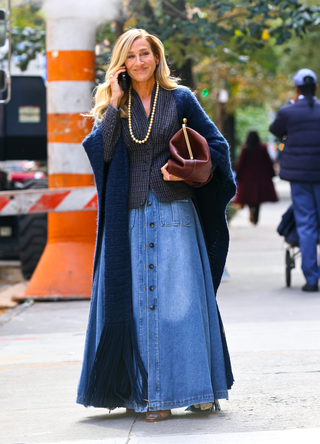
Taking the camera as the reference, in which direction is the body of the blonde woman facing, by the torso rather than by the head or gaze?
toward the camera

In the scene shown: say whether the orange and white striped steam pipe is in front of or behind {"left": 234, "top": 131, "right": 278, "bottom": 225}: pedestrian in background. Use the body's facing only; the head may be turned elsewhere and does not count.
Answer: behind

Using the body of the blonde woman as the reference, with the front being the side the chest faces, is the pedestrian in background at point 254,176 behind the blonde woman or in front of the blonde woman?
behind

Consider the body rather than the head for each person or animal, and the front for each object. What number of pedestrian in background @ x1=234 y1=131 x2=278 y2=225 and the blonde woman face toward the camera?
1

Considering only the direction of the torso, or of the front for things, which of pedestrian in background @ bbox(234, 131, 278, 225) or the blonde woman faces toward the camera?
the blonde woman

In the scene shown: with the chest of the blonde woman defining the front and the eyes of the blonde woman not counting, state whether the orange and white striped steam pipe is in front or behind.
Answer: behind

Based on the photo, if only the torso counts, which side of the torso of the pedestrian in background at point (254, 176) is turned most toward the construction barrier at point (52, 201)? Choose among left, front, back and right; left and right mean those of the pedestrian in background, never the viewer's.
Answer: back

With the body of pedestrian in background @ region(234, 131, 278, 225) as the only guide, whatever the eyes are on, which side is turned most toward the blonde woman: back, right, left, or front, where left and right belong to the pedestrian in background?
back

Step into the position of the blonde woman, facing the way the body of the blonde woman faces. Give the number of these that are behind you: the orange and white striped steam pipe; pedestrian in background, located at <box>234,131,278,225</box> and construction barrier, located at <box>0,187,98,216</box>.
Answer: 3

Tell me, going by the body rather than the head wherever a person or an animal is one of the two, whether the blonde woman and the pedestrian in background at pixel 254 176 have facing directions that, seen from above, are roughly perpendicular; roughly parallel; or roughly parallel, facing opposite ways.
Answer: roughly parallel, facing opposite ways

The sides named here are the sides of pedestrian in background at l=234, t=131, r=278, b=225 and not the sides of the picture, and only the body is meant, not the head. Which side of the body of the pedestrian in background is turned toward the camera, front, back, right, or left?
back
